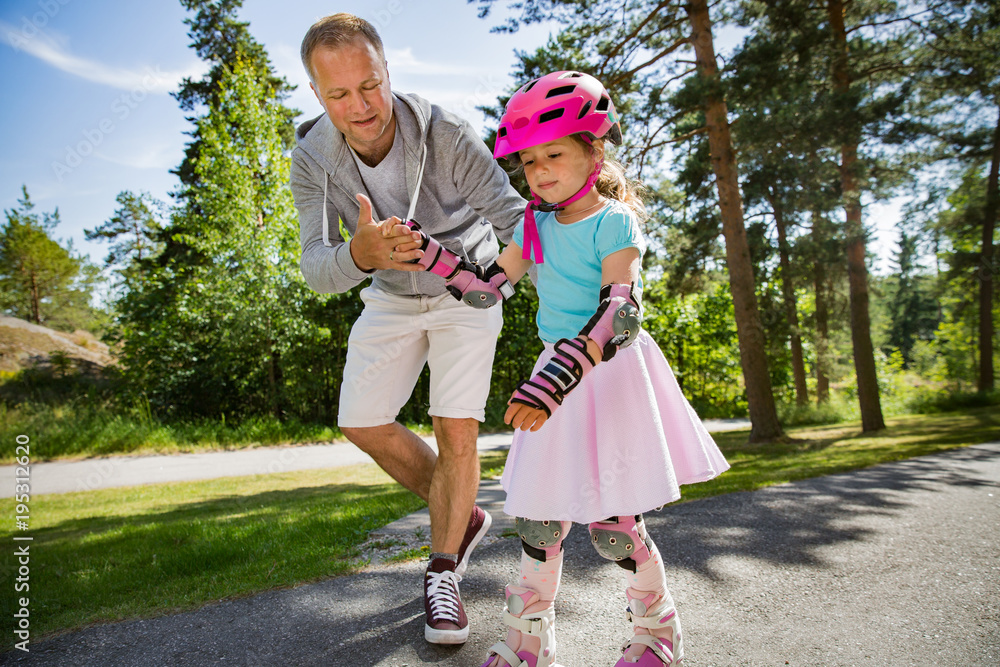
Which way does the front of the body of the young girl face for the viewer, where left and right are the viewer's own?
facing the viewer and to the left of the viewer

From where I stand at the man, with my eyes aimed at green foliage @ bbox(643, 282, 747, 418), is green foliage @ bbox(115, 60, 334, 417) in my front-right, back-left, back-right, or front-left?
front-left

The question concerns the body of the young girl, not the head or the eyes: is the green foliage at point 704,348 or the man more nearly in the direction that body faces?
the man

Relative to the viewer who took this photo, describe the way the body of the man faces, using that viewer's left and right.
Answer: facing the viewer

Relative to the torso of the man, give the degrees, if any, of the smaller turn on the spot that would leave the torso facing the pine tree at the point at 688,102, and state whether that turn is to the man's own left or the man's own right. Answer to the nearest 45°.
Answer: approximately 135° to the man's own left

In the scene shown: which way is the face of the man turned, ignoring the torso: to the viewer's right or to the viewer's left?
to the viewer's right

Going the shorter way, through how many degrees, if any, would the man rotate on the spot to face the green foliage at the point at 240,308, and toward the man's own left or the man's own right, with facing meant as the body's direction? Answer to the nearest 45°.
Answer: approximately 180°

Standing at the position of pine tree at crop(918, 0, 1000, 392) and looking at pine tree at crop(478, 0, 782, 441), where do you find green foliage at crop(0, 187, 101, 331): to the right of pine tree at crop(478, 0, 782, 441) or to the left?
right

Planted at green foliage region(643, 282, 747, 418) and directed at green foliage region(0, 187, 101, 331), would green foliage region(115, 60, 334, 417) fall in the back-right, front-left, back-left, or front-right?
front-left

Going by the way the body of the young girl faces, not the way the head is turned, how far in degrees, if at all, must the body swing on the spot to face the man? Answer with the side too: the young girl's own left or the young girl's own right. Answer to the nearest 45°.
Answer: approximately 90° to the young girl's own right

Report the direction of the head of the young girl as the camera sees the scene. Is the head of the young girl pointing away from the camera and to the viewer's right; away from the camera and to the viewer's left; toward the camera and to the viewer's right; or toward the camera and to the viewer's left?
toward the camera and to the viewer's left
